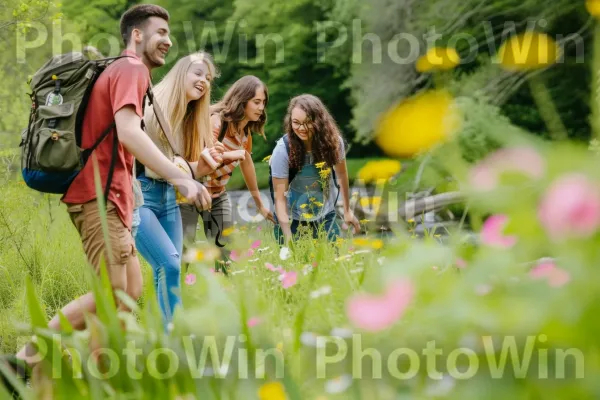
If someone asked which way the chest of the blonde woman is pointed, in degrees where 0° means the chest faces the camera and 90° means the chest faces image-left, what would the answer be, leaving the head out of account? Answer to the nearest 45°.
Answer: approximately 315°

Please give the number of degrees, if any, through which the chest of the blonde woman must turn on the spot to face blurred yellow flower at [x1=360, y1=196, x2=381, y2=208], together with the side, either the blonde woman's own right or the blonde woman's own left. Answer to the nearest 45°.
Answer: approximately 45° to the blonde woman's own left

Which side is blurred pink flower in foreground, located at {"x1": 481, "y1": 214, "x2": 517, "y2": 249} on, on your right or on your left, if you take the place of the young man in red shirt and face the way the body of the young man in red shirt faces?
on your right

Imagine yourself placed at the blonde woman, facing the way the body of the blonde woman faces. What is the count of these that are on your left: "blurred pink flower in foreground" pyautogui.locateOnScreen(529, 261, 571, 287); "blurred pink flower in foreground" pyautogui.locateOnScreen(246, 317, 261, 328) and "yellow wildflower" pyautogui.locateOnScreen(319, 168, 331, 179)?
1

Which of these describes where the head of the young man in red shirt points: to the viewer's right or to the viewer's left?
to the viewer's right

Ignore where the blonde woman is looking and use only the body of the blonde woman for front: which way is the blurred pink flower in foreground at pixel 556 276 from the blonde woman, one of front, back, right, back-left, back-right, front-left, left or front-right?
front-right

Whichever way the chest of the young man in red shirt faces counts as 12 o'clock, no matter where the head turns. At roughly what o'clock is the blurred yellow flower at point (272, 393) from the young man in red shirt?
The blurred yellow flower is roughly at 3 o'clock from the young man in red shirt.

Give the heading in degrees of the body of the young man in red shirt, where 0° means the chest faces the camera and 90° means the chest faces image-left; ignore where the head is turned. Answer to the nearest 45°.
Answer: approximately 270°
